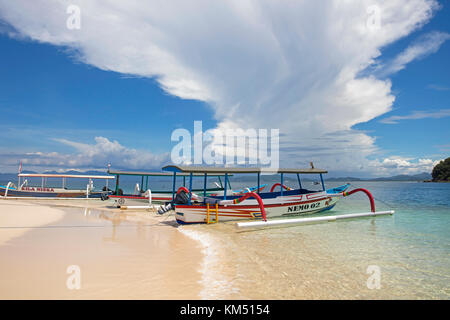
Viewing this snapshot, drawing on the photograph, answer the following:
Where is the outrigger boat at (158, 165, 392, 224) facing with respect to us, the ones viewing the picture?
facing away from the viewer and to the right of the viewer
